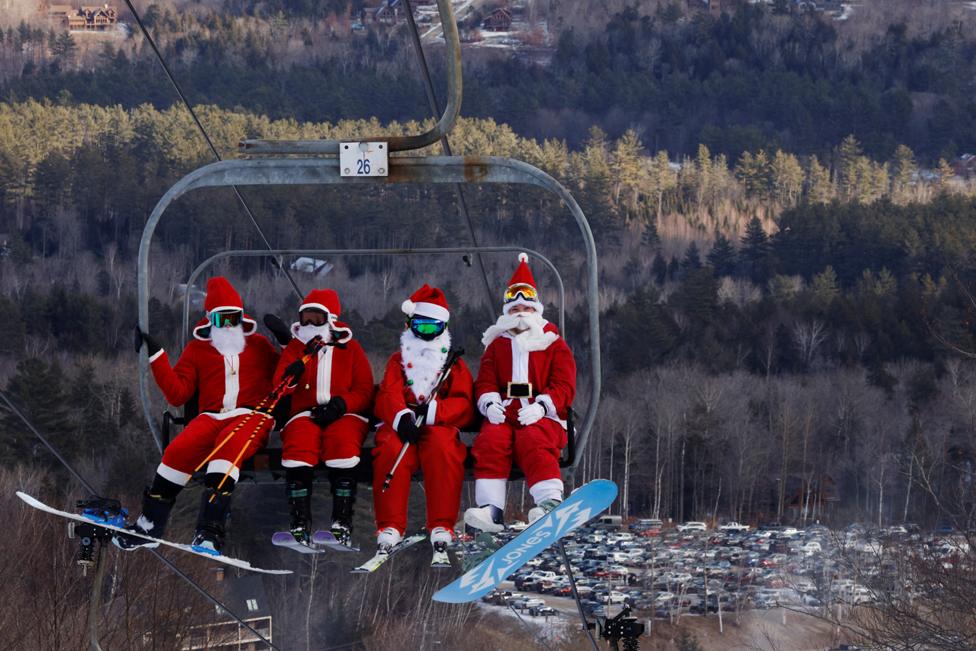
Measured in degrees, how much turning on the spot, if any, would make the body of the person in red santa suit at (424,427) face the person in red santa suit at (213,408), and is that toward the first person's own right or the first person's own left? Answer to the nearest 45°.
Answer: approximately 90° to the first person's own right

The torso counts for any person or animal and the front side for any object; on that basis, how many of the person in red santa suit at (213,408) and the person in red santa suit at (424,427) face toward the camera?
2

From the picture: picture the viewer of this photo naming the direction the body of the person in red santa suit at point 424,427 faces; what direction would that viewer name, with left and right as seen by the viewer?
facing the viewer

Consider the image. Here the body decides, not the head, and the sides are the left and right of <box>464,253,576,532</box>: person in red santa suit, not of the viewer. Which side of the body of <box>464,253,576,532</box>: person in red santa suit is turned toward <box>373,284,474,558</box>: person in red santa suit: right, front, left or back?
right

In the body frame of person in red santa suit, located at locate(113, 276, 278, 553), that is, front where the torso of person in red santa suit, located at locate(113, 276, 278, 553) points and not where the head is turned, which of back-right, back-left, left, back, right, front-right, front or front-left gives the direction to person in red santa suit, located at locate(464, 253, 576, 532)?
left

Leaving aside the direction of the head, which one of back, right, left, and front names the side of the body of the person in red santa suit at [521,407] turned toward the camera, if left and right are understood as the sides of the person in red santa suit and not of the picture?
front

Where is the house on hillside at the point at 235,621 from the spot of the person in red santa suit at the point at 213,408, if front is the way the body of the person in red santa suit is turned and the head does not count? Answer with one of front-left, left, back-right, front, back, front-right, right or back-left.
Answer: back
